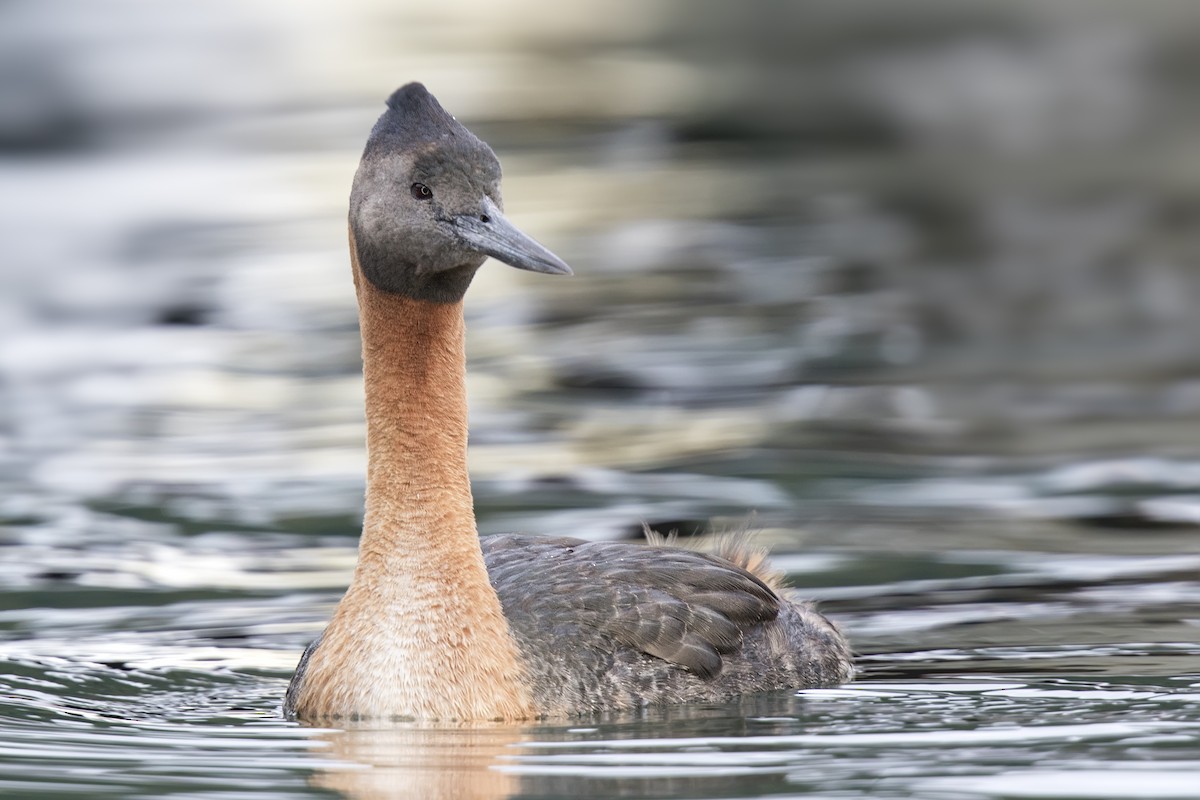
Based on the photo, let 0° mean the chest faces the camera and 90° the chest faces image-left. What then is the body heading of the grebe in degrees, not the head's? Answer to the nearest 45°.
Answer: approximately 45°
